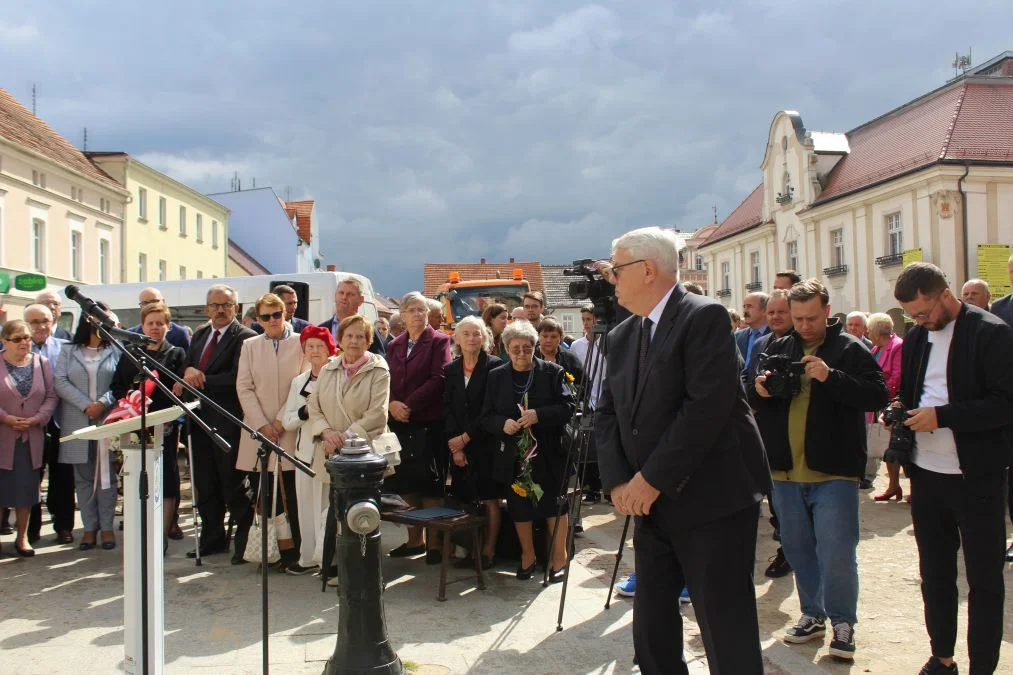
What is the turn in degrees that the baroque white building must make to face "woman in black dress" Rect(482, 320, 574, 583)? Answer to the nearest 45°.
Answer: approximately 45° to its left

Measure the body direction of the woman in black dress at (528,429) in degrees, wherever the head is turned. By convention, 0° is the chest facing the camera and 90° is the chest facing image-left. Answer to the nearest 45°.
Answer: approximately 0°

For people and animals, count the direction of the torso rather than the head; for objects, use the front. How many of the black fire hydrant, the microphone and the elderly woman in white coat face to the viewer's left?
1

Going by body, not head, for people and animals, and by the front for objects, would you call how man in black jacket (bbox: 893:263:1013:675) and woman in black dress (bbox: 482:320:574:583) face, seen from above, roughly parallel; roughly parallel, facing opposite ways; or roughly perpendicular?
roughly perpendicular

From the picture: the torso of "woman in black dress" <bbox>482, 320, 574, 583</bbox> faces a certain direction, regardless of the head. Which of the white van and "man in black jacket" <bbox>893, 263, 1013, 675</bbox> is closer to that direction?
the man in black jacket

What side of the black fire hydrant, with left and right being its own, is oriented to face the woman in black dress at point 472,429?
back

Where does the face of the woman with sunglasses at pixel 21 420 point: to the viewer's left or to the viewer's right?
to the viewer's right

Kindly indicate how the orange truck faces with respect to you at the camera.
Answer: facing the viewer

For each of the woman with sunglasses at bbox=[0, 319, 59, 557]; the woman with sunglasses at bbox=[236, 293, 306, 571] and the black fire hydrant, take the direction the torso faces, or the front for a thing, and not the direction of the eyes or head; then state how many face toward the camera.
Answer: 3

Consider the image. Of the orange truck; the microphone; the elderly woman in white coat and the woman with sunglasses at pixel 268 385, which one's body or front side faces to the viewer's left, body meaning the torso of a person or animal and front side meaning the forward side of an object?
the microphone

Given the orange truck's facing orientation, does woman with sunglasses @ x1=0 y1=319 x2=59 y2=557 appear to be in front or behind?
in front

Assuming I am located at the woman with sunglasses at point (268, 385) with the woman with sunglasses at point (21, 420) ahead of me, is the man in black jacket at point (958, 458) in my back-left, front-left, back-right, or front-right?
back-left

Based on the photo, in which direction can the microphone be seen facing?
to the viewer's left

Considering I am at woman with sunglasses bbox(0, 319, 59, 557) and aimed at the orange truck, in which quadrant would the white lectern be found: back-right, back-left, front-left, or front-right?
back-right

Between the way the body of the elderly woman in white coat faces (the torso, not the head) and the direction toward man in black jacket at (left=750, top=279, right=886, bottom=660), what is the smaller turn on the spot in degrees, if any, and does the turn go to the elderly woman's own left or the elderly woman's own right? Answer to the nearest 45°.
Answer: approximately 45° to the elderly woman's own left
